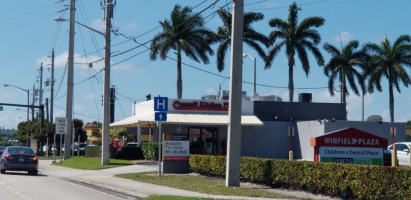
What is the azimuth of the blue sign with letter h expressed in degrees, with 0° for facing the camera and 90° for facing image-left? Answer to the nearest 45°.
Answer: approximately 0°

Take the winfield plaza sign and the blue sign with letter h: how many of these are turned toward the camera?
2

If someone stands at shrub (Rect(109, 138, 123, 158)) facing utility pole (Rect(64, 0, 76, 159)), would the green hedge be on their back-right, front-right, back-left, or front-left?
back-left
